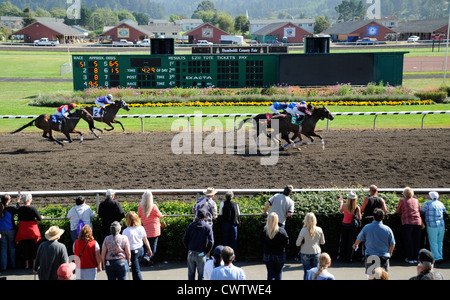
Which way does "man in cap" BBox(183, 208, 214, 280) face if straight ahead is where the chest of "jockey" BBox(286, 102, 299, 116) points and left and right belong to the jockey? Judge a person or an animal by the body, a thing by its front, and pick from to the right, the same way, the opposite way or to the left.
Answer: to the left

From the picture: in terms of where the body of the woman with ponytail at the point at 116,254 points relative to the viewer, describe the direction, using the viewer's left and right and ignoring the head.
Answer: facing away from the viewer

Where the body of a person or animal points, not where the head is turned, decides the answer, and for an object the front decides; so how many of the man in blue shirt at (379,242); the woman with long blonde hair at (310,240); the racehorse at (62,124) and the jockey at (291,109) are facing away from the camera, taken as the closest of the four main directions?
2

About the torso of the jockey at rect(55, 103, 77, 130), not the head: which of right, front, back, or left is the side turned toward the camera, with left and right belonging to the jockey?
right

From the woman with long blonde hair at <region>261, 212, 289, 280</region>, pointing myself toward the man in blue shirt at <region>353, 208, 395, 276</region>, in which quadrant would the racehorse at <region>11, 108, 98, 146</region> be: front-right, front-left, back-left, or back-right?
back-left

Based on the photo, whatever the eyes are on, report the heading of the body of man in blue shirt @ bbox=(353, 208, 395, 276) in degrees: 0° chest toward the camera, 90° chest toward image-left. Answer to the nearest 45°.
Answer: approximately 180°

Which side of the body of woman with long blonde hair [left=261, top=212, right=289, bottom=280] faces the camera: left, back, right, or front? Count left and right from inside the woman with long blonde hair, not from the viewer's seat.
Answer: back

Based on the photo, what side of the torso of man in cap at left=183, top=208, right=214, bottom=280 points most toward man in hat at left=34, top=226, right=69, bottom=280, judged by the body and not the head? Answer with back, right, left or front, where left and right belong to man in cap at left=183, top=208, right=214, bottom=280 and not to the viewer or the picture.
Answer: left

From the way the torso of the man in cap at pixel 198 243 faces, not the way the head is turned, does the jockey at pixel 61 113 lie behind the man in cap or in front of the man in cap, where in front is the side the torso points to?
in front

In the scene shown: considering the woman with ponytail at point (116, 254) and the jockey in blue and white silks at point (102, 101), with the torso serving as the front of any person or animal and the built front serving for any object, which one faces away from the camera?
the woman with ponytail

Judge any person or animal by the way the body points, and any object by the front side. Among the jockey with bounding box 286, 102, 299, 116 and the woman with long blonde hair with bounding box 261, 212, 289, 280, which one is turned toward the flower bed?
the woman with long blonde hair

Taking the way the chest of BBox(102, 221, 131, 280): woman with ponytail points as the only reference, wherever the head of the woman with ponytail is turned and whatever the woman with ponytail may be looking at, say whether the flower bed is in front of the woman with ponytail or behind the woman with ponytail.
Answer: in front
